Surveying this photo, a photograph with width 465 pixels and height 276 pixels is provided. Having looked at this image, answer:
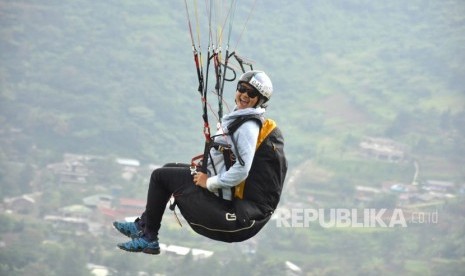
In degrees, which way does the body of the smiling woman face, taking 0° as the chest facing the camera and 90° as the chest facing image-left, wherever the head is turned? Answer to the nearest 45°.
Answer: approximately 90°
